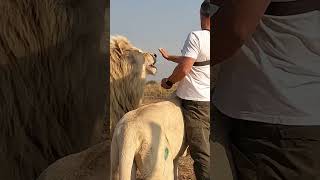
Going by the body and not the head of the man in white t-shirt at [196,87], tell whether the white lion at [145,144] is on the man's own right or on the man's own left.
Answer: on the man's own left

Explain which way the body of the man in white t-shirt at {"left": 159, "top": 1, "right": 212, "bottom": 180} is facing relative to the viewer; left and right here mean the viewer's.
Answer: facing away from the viewer and to the left of the viewer
